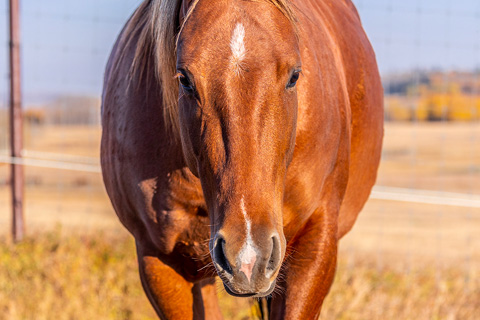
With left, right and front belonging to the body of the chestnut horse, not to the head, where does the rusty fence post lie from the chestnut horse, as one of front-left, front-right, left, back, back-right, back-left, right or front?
back-right

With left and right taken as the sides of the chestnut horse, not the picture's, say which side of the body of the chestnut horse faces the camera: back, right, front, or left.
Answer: front
